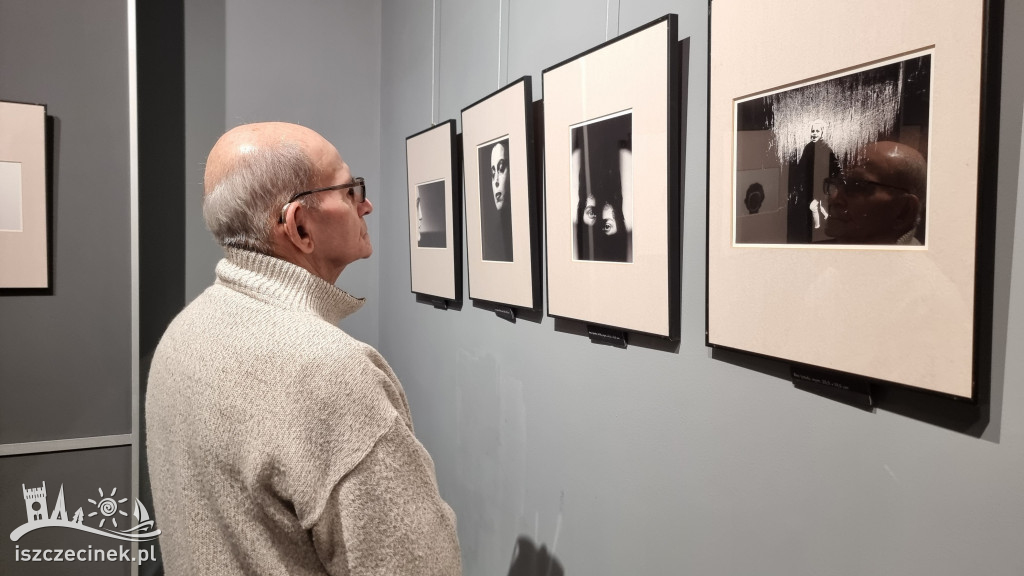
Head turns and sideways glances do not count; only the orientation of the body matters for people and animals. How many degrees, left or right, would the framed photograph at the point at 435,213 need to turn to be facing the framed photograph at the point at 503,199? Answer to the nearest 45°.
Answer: approximately 45° to its left

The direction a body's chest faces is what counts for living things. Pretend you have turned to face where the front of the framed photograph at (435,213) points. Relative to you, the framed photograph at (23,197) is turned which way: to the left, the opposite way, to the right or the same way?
to the left

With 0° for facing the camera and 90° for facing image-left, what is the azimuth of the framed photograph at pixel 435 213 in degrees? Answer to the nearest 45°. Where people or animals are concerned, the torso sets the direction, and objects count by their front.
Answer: approximately 45°

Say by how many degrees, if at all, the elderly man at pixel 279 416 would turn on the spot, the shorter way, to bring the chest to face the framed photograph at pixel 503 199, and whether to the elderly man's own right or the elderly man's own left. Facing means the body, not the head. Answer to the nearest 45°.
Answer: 0° — they already face it

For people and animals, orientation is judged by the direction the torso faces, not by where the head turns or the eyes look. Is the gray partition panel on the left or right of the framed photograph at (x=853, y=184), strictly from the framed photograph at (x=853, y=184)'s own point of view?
on its right

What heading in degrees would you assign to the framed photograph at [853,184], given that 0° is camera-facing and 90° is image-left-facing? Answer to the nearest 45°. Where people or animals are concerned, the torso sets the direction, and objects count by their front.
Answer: approximately 45°

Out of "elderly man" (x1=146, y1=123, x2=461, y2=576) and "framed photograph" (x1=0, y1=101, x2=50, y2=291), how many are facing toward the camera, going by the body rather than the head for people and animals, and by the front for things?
1

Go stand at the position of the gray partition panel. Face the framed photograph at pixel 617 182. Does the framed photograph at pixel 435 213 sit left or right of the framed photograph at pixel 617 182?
left
